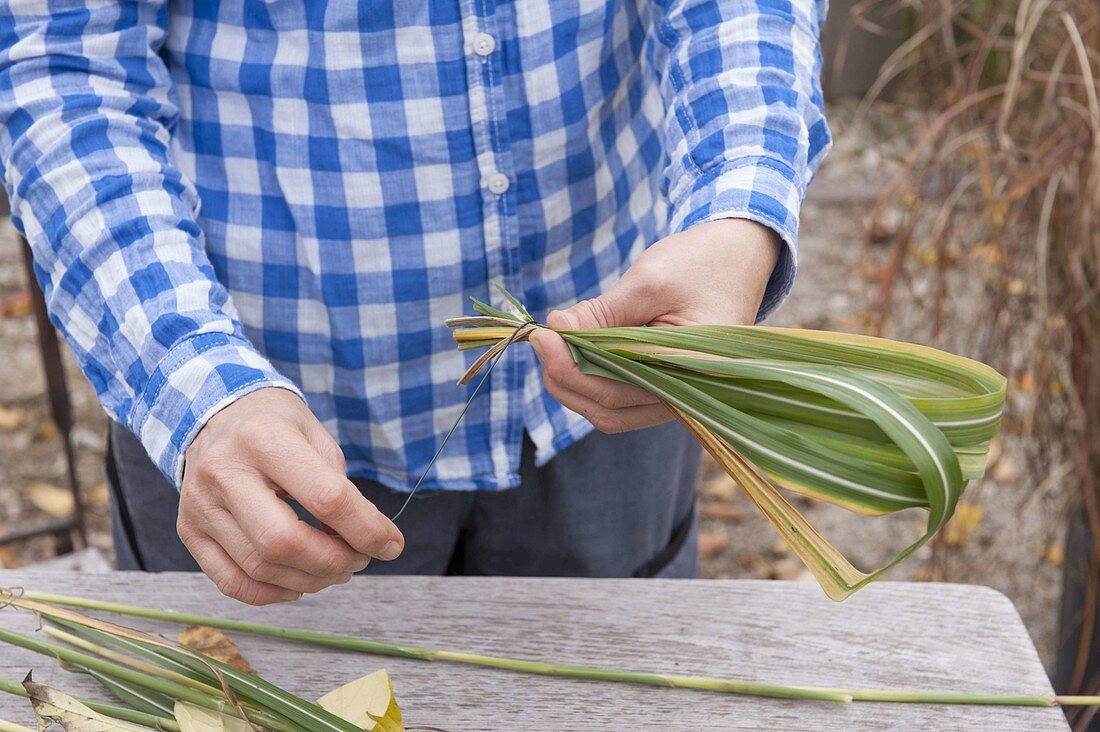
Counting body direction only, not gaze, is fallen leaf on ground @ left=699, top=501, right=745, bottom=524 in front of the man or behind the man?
behind

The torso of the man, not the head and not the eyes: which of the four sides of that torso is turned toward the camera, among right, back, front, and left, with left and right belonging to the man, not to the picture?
front

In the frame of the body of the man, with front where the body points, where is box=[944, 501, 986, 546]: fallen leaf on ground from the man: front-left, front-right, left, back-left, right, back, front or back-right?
back-left

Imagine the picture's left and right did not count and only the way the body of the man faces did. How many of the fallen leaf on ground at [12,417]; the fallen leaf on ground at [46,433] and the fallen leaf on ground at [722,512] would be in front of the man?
0

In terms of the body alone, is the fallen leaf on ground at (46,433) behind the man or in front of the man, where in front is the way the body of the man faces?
behind

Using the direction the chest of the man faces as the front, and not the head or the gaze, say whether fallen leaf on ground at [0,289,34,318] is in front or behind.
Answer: behind
